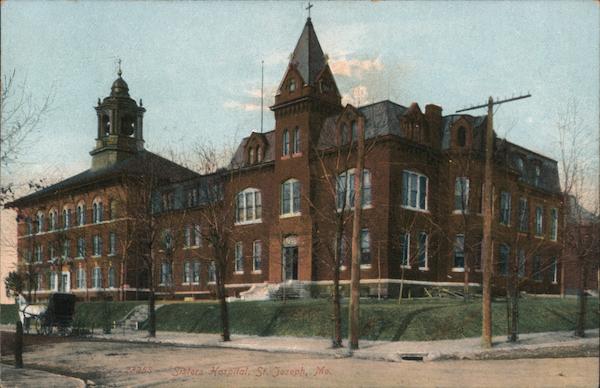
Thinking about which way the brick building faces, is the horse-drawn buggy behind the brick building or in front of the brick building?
in front

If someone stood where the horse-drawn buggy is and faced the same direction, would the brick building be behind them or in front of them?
behind

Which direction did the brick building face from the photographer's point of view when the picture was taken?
facing the viewer and to the left of the viewer

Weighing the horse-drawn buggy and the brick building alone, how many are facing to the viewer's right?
0

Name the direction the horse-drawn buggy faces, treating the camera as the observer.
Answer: facing to the left of the viewer
